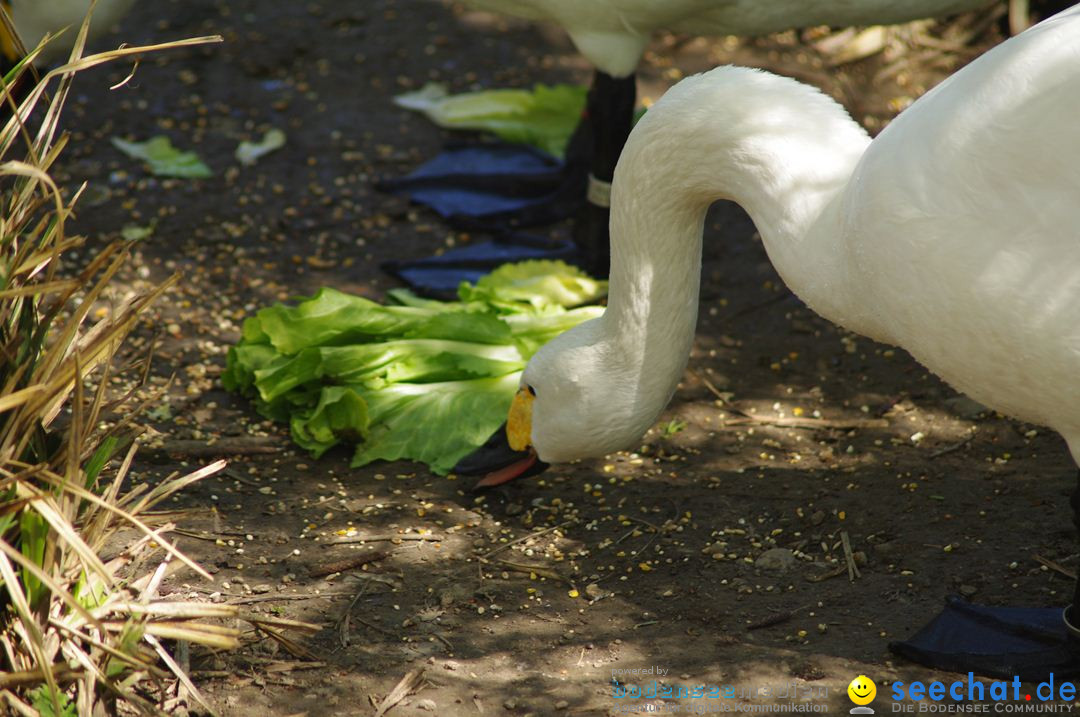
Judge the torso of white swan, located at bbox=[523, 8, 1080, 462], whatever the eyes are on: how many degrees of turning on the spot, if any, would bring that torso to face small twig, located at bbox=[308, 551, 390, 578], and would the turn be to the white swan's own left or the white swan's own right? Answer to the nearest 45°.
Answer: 0° — it already faces it

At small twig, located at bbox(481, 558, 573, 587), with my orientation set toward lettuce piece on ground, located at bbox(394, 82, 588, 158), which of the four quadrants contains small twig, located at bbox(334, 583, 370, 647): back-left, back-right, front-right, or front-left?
back-left

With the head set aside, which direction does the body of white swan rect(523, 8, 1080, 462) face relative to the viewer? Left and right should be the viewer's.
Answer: facing to the left of the viewer

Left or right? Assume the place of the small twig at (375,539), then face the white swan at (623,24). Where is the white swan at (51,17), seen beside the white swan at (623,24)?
left
